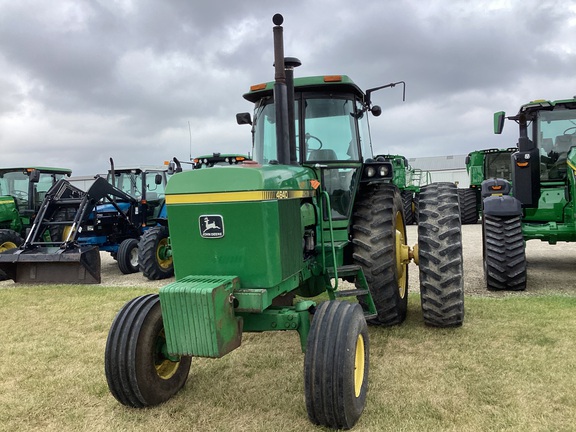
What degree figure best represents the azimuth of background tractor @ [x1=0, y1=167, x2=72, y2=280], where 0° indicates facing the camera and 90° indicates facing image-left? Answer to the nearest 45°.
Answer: approximately 45°

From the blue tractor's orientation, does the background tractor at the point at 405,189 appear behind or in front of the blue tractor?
behind

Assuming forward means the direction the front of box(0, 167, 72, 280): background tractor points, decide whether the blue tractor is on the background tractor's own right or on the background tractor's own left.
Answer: on the background tractor's own left

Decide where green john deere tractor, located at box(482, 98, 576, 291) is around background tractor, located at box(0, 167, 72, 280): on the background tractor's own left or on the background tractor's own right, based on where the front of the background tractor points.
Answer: on the background tractor's own left
